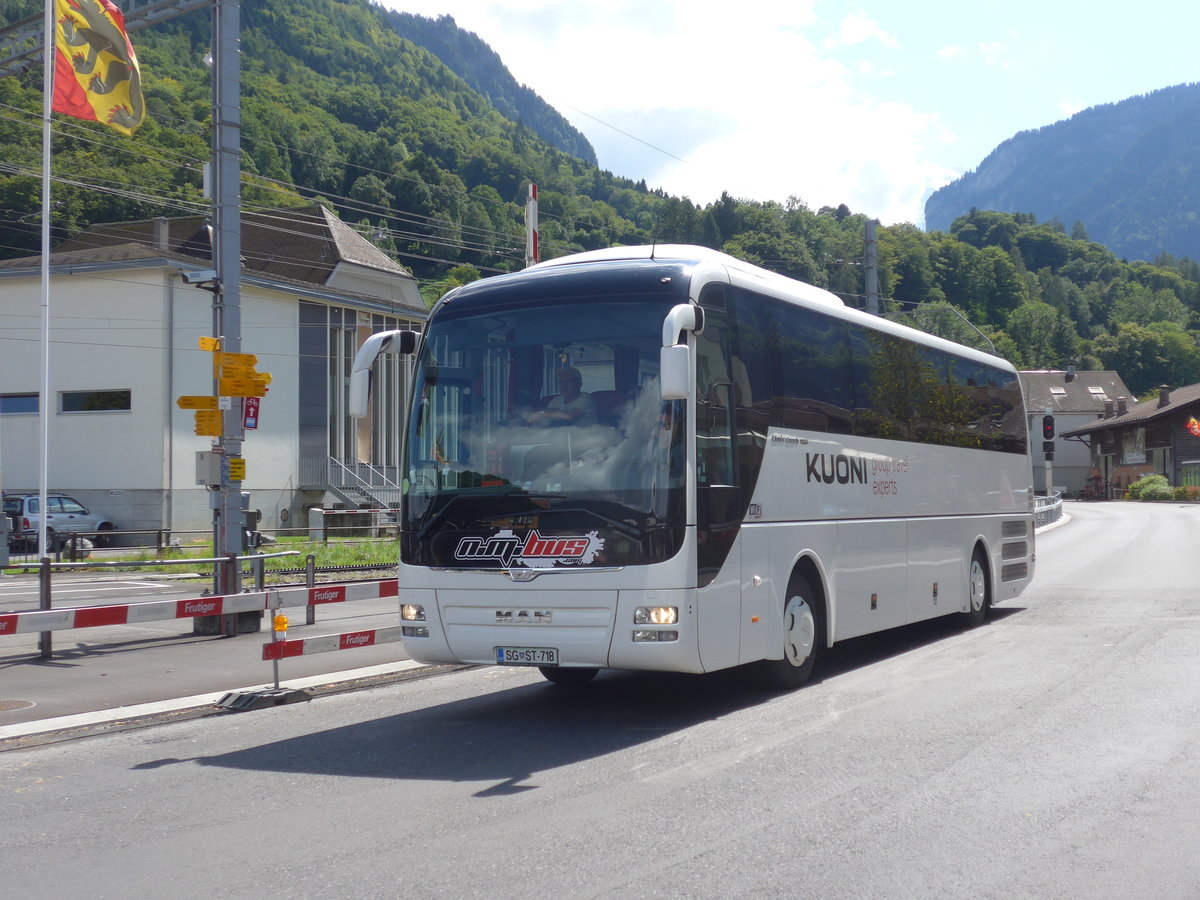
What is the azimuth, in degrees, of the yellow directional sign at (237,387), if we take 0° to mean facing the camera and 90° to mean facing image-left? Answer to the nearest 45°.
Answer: approximately 0°

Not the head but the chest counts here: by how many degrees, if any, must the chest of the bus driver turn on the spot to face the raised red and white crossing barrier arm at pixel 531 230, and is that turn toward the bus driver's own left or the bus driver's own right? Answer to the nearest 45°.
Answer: approximately 135° to the bus driver's own right

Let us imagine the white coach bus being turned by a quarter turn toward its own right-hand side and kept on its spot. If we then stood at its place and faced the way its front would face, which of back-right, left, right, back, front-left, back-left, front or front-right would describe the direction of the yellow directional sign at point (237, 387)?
front

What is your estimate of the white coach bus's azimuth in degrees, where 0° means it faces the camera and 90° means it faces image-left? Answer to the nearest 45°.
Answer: approximately 45°
